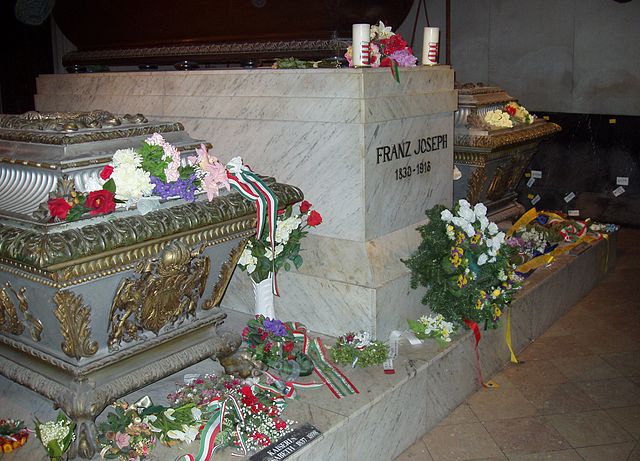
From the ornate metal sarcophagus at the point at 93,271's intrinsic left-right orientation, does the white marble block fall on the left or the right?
on its left

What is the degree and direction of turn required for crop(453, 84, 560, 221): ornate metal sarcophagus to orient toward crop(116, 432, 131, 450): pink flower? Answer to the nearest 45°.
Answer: approximately 45° to its right

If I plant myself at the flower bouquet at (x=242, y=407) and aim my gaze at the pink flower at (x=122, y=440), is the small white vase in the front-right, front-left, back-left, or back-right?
back-right
